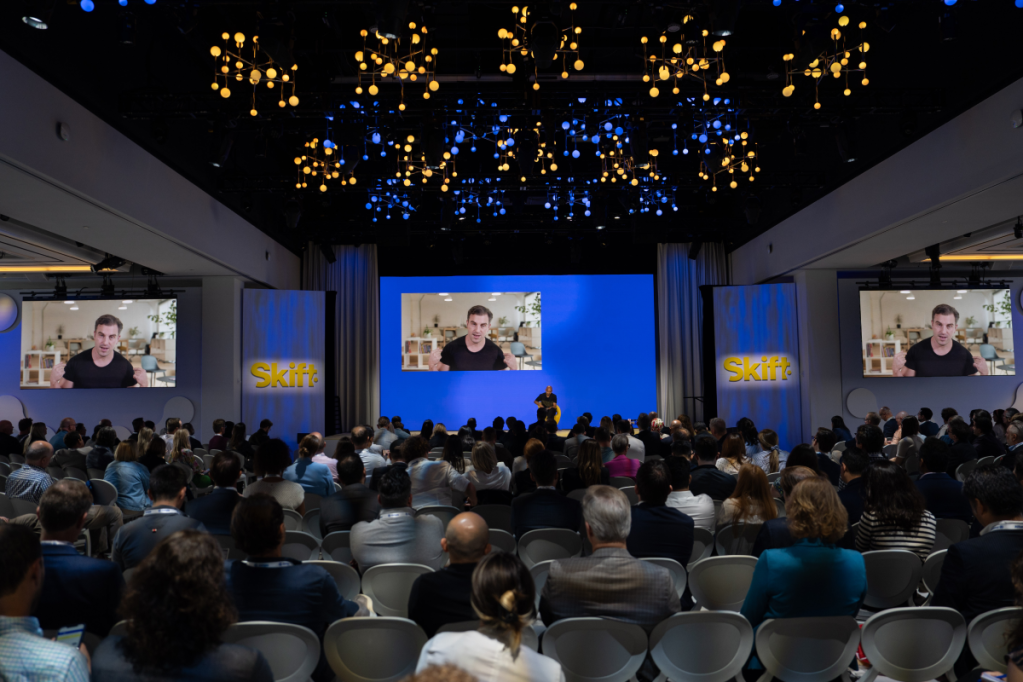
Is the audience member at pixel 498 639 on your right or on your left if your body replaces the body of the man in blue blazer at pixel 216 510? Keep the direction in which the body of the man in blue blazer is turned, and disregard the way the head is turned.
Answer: on your right

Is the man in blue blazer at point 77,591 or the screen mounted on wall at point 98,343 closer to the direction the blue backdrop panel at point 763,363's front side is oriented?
the man in blue blazer

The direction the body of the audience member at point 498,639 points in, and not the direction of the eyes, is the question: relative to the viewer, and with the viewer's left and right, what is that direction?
facing away from the viewer

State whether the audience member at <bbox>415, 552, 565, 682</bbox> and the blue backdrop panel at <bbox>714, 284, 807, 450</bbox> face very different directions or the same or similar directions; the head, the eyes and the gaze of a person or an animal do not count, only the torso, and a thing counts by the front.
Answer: very different directions

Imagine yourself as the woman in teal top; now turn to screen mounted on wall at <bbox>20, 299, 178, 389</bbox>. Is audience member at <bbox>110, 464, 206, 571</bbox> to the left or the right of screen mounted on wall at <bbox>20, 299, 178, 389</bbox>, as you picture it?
left

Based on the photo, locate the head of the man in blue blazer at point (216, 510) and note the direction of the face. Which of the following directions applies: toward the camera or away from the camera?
away from the camera

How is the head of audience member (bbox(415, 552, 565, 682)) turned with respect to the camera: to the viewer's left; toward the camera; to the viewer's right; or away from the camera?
away from the camera

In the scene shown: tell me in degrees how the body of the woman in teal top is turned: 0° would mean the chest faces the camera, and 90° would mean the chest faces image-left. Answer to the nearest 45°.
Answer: approximately 180°

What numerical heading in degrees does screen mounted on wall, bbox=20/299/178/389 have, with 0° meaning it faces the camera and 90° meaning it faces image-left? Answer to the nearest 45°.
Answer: approximately 0°

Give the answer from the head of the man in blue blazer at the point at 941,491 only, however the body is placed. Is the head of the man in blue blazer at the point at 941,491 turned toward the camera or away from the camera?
away from the camera

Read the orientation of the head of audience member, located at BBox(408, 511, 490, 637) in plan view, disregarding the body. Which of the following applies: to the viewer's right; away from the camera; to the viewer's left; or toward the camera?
away from the camera

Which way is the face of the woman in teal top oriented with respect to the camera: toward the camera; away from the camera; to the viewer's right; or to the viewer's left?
away from the camera
